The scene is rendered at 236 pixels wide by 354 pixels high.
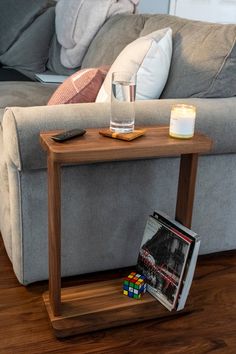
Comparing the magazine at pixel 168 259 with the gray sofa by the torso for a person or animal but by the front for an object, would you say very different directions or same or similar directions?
same or similar directions

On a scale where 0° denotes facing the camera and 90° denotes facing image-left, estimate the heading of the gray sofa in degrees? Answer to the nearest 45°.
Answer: approximately 45°

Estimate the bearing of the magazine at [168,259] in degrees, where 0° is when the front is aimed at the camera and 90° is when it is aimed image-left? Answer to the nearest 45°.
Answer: approximately 45°
